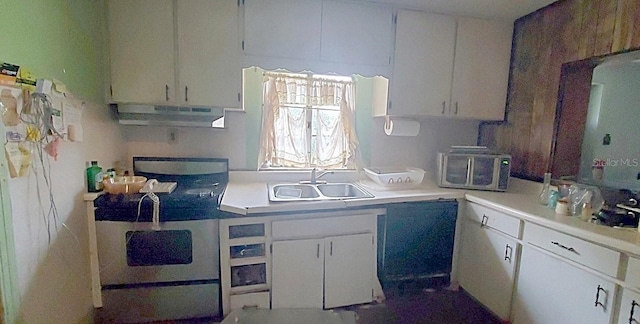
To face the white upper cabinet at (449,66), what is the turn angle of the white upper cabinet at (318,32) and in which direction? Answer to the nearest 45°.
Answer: approximately 90° to its left

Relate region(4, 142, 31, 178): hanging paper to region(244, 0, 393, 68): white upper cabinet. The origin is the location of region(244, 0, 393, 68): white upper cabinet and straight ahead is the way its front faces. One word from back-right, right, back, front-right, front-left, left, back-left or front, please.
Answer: front-right

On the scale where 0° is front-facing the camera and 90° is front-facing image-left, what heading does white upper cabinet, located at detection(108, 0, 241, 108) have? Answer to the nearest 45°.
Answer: approximately 0°

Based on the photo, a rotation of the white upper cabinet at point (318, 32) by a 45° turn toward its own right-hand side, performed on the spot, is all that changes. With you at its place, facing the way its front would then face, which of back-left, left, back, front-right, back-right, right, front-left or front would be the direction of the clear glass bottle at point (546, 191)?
back-left

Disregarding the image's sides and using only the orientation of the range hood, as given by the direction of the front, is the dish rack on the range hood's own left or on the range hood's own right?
on the range hood's own left

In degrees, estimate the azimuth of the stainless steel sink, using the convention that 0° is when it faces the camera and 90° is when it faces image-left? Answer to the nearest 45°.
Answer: approximately 0°

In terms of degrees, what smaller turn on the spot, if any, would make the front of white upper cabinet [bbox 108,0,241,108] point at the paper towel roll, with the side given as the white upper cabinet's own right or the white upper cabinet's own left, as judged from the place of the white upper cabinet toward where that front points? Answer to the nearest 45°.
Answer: approximately 90° to the white upper cabinet's own left

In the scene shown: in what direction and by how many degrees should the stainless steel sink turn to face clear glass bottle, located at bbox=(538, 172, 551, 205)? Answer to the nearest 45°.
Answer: approximately 90° to its left
